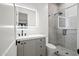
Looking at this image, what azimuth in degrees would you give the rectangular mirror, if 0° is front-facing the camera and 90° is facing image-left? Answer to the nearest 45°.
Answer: approximately 315°
